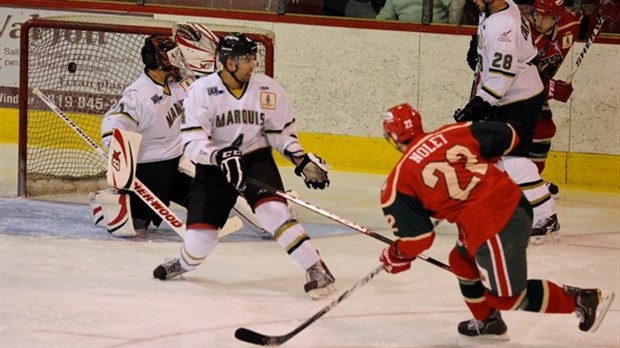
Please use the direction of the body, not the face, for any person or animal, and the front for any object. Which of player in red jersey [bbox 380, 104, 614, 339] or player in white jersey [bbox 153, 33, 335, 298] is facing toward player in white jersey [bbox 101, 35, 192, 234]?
the player in red jersey

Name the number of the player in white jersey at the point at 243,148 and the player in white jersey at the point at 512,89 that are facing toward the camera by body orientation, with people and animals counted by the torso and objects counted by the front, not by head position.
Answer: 1

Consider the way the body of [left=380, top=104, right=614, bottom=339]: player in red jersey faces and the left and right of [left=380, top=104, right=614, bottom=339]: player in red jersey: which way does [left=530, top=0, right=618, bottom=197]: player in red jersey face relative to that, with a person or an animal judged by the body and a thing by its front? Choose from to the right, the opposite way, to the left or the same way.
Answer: to the left

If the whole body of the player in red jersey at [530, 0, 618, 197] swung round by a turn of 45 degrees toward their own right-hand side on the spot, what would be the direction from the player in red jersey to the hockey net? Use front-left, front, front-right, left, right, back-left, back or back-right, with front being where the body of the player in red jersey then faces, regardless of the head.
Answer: front

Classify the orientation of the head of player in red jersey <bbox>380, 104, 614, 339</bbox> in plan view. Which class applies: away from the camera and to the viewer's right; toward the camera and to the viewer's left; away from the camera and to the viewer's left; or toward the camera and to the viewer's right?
away from the camera and to the viewer's left

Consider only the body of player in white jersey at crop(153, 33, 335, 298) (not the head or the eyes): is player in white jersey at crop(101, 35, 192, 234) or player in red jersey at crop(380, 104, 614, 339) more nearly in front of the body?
the player in red jersey

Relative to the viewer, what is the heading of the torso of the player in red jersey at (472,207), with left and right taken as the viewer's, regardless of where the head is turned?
facing away from the viewer and to the left of the viewer

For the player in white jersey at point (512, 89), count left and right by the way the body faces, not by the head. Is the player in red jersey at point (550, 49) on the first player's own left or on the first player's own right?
on the first player's own right

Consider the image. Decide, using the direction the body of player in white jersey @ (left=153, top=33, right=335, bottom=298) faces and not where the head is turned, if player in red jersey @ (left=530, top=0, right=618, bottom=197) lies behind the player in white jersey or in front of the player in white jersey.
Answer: behind

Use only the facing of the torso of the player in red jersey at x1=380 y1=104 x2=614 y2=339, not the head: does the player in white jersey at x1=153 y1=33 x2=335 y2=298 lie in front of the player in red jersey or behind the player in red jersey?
in front

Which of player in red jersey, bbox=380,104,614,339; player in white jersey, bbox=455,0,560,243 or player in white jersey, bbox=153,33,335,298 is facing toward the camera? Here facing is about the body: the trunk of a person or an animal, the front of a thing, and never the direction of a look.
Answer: player in white jersey, bbox=153,33,335,298

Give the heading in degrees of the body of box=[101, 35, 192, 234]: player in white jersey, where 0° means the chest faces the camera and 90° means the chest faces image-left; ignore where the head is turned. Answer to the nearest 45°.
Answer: approximately 315°
